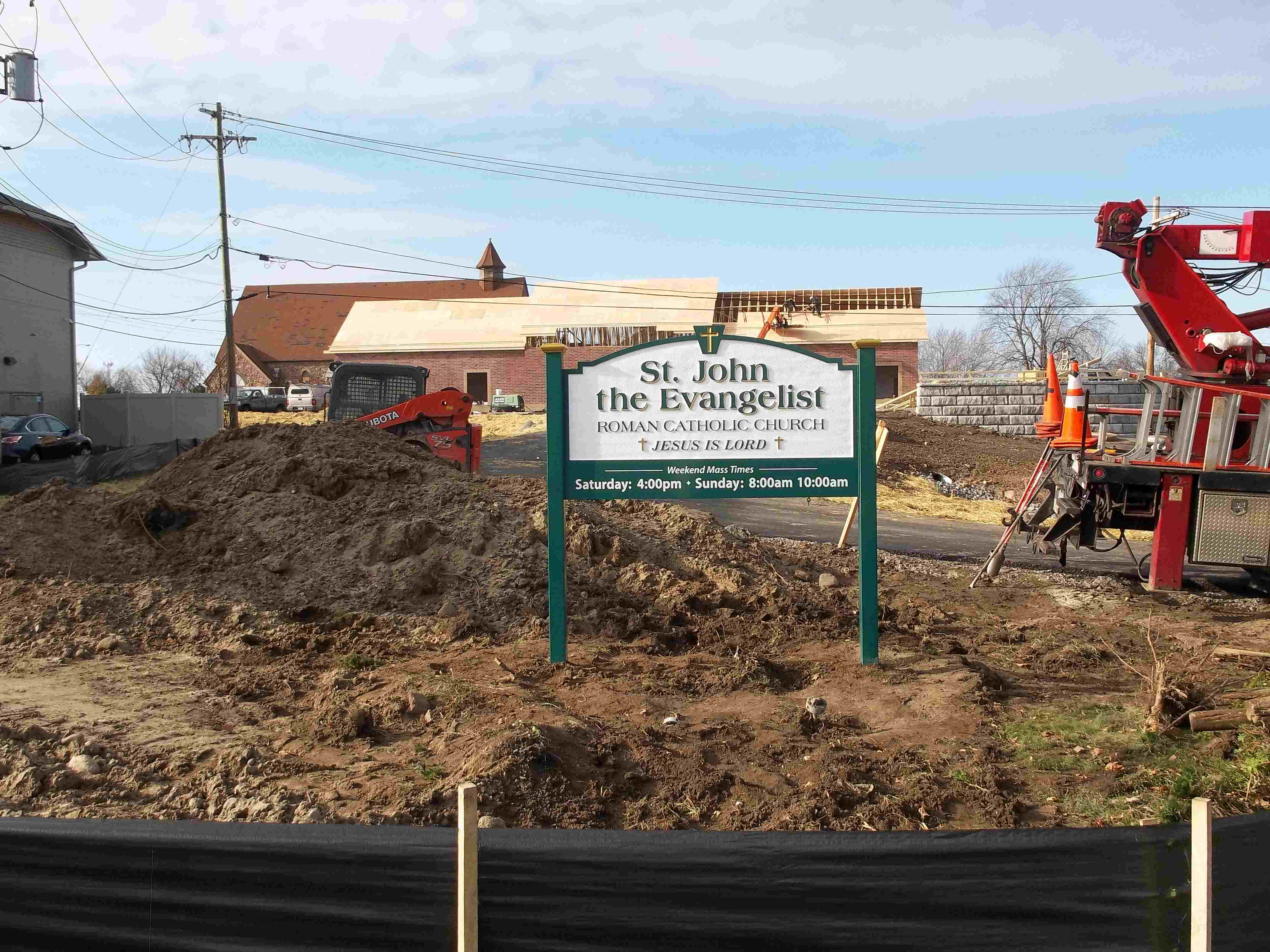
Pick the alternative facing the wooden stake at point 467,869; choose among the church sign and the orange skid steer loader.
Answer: the church sign

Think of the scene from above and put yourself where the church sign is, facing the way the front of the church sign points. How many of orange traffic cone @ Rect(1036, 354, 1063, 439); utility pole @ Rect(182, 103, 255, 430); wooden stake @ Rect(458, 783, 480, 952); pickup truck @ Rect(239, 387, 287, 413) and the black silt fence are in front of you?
2

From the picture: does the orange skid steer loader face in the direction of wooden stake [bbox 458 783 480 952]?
no

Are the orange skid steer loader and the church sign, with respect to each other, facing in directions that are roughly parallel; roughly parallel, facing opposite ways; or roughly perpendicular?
roughly perpendicular

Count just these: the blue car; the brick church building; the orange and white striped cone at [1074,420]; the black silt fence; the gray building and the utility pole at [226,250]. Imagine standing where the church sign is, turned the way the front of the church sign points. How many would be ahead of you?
1

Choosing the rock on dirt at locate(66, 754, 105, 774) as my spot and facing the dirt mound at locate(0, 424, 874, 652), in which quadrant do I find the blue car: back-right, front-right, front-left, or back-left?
front-left

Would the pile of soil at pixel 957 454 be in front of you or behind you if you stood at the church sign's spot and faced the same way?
behind

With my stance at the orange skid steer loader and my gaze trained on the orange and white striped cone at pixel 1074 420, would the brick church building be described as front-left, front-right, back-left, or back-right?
back-left

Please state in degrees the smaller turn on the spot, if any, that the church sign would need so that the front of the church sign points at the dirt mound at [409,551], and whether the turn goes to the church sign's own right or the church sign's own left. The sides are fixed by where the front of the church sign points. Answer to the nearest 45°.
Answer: approximately 135° to the church sign's own right

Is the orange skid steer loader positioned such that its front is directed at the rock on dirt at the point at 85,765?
no

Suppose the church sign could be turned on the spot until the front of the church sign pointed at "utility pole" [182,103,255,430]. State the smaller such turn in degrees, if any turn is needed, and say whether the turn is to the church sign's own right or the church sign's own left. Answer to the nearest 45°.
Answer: approximately 135° to the church sign's own right

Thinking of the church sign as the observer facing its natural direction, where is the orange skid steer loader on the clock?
The orange skid steer loader is roughly at 5 o'clock from the church sign.

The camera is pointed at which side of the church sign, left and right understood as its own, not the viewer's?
front

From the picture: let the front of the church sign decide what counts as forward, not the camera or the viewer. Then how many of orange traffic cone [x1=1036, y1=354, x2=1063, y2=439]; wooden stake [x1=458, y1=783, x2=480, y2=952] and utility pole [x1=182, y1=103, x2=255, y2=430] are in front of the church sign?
1

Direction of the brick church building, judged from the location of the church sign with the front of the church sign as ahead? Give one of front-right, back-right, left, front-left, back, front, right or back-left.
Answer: back
